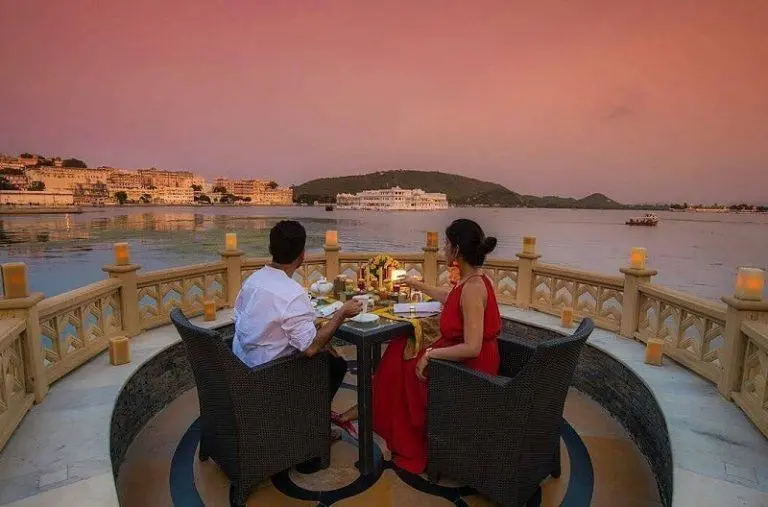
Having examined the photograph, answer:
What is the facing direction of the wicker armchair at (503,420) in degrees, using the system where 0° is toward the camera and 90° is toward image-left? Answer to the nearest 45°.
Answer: approximately 135°

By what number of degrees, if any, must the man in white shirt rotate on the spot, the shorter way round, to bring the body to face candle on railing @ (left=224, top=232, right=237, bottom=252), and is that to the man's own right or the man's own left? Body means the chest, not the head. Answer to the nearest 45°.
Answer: approximately 45° to the man's own left

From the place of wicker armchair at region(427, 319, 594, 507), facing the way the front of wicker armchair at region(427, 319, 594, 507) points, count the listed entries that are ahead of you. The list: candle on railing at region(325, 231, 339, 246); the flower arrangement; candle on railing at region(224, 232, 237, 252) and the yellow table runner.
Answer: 4

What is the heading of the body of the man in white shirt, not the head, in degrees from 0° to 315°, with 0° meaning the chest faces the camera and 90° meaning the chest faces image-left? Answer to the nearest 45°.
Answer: approximately 225°

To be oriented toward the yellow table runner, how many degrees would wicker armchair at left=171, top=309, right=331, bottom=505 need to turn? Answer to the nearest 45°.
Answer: approximately 45° to its right

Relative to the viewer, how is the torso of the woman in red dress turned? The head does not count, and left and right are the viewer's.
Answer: facing to the left of the viewer

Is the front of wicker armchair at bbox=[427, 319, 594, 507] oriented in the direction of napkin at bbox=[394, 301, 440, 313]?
yes

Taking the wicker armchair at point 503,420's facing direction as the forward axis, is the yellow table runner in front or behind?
in front

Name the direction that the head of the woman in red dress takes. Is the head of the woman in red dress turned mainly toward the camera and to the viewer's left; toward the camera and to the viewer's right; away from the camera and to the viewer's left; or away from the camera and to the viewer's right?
away from the camera and to the viewer's left

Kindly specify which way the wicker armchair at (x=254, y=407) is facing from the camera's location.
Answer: facing away from the viewer and to the right of the viewer

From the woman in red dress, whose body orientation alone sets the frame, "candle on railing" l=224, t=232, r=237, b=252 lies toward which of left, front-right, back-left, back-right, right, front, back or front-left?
front-right

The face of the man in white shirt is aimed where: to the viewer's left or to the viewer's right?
to the viewer's right

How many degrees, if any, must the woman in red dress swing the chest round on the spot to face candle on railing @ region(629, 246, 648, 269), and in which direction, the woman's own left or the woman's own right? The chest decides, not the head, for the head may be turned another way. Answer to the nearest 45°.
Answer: approximately 135° to the woman's own right

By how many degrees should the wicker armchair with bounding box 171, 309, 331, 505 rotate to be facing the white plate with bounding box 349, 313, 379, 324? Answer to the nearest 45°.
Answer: approximately 45° to its right

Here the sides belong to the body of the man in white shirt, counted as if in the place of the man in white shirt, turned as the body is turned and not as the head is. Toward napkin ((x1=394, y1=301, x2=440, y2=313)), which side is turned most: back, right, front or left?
front

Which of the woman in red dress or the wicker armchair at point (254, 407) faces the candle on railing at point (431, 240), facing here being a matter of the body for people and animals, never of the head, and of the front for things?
the wicker armchair
